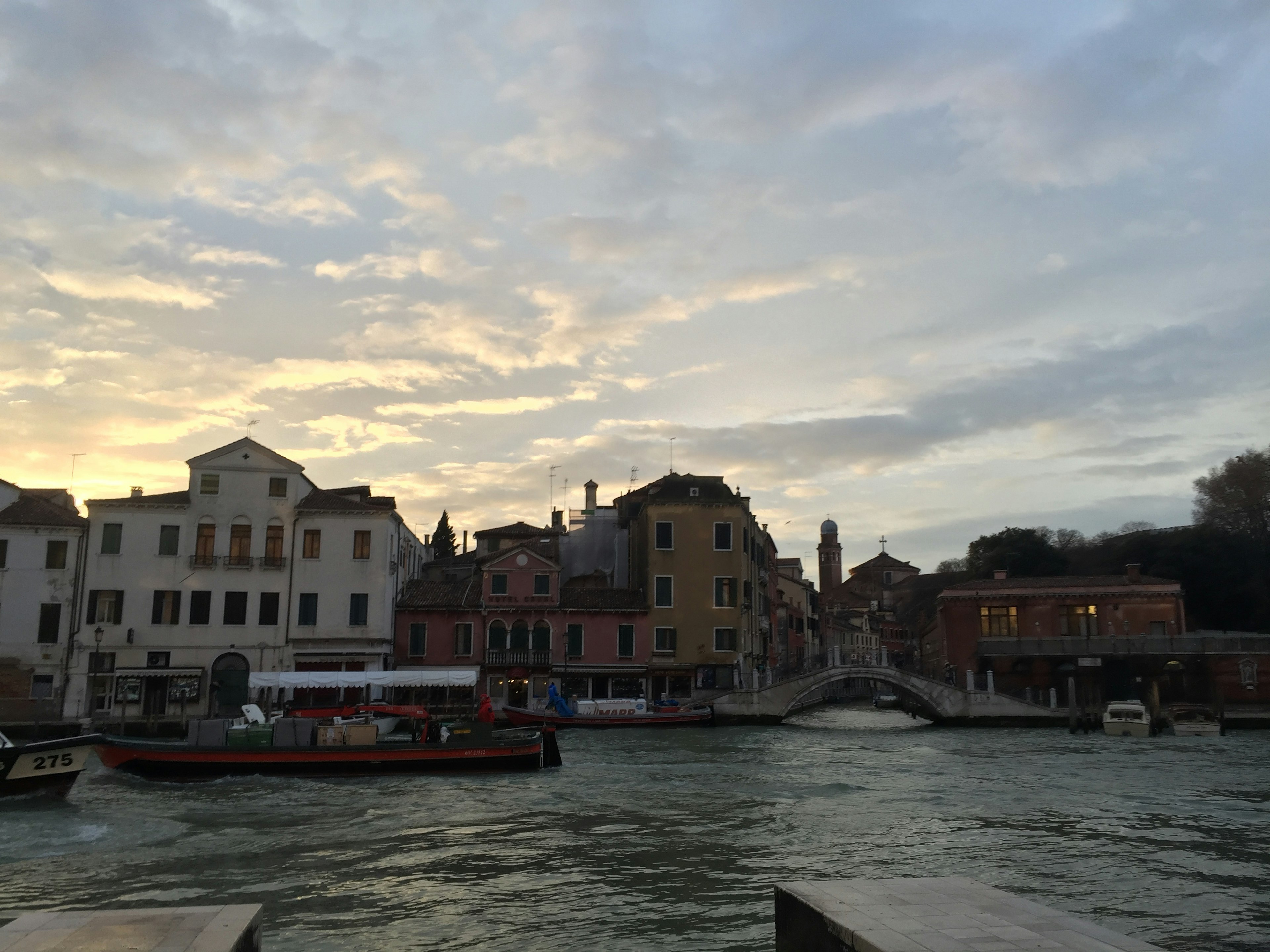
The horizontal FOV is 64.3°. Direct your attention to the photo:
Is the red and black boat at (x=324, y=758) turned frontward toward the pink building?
no

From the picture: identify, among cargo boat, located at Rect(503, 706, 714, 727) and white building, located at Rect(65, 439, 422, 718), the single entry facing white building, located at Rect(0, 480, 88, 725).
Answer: the cargo boat

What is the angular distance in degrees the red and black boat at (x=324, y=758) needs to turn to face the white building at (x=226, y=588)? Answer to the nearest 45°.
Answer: approximately 90° to its right

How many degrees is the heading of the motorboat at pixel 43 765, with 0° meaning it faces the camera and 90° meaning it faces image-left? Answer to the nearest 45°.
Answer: approximately 270°

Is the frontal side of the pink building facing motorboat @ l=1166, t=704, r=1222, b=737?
no

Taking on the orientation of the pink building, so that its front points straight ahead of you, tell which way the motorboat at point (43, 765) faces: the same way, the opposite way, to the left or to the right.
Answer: to the left

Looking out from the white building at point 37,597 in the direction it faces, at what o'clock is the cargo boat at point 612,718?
The cargo boat is roughly at 10 o'clock from the white building.

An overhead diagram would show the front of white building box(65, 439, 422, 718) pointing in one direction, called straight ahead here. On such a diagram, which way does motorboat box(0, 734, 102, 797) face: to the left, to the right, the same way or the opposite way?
to the left

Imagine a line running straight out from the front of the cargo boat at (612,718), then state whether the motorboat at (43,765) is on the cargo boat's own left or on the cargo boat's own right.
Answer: on the cargo boat's own left

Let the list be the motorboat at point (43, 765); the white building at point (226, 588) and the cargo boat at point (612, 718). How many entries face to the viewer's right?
1

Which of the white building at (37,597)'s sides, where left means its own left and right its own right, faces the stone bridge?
left

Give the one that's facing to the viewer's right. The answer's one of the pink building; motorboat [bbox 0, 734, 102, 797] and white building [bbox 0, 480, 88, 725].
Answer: the motorboat

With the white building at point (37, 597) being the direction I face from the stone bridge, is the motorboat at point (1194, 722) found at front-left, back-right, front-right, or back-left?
back-left

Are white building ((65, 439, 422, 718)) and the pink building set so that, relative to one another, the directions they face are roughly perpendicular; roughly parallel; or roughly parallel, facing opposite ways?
roughly parallel

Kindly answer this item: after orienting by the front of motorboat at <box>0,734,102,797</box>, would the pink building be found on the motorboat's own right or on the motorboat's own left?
on the motorboat's own left

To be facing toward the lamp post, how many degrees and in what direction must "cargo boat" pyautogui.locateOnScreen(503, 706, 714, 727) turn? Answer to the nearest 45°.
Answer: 0° — it already faces it

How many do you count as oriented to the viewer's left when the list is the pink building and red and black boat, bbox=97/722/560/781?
1

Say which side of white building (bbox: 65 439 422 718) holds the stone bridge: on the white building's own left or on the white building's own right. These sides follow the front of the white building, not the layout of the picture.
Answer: on the white building's own left

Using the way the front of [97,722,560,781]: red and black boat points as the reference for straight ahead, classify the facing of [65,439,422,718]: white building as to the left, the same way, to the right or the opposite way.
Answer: to the left

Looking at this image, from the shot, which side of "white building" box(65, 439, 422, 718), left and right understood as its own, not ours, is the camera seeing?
front

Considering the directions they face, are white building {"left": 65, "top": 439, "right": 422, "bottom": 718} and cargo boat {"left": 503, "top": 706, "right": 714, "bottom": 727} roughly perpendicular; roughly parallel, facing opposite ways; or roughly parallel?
roughly perpendicular
